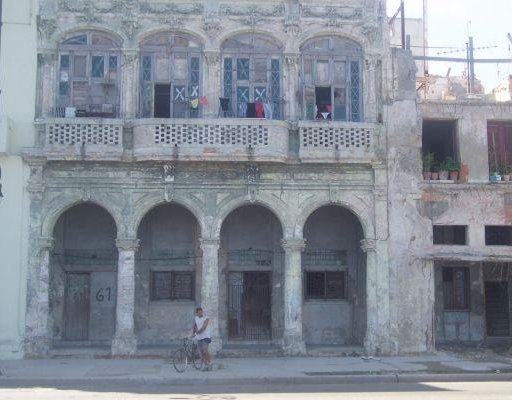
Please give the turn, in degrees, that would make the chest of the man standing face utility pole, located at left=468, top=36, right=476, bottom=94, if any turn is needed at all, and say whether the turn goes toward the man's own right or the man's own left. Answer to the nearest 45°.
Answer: approximately 180°

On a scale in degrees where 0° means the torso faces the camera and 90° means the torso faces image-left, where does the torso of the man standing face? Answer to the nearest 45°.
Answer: approximately 45°

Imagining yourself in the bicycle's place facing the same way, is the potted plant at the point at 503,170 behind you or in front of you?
behind

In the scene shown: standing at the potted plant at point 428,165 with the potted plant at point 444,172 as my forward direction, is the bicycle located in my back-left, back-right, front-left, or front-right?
back-right

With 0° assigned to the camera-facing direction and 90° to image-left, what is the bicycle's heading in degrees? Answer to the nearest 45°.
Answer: approximately 45°

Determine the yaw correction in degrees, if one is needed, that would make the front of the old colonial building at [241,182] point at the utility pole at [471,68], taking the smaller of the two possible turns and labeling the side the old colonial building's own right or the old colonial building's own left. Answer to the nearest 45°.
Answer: approximately 135° to the old colonial building's own left

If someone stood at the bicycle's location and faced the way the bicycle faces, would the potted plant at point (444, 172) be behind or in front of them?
behind

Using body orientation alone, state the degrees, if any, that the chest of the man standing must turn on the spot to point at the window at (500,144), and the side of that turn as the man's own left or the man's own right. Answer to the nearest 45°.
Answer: approximately 135° to the man's own left

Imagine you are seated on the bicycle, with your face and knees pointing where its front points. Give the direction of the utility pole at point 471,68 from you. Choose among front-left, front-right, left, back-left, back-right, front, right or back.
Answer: back

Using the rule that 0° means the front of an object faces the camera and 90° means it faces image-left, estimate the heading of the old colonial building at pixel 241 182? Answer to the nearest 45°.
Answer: approximately 0°

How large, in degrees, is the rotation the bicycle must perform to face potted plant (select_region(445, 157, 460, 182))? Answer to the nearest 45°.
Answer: approximately 135° to its left
